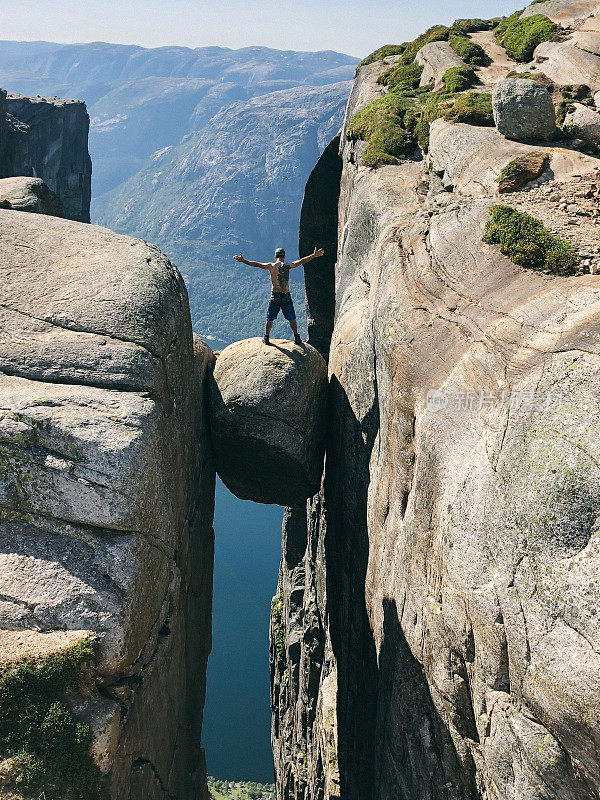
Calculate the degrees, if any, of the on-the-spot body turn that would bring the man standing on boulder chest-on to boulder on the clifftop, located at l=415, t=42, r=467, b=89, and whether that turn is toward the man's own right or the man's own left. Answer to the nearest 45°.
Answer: approximately 45° to the man's own right

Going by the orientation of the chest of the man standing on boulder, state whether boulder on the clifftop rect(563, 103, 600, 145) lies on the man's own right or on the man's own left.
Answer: on the man's own right

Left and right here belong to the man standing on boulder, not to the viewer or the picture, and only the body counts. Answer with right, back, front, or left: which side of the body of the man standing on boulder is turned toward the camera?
back

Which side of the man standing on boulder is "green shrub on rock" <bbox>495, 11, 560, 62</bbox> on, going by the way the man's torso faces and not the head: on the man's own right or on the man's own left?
on the man's own right

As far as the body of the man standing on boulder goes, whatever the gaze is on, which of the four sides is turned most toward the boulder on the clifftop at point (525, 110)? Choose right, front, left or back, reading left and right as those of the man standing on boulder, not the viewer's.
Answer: right

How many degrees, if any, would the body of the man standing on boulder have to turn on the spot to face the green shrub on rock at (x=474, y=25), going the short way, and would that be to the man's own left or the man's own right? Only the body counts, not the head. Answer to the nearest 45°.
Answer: approximately 45° to the man's own right
